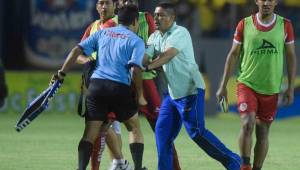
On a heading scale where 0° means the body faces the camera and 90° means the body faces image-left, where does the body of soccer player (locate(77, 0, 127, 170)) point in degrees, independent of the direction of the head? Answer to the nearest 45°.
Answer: approximately 0°

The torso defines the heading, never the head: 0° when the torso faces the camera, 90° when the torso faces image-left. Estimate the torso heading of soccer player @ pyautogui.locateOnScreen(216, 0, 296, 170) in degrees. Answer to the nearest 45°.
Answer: approximately 0°

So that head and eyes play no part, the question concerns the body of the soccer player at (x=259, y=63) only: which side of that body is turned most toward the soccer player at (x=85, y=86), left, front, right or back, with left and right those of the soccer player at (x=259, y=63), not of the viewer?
right

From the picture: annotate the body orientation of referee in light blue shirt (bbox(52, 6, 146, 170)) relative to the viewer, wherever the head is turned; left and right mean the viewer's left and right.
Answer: facing away from the viewer and to the right of the viewer

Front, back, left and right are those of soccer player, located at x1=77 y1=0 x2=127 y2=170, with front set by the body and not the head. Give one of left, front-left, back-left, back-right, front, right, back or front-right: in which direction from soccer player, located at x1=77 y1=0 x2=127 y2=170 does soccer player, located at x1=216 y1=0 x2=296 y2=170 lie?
left
